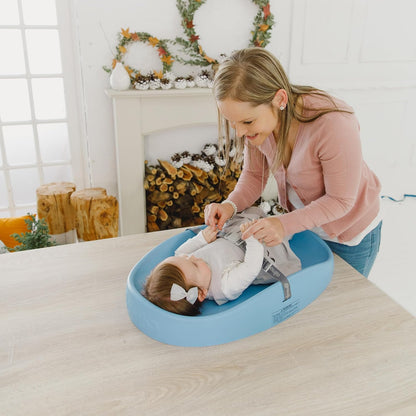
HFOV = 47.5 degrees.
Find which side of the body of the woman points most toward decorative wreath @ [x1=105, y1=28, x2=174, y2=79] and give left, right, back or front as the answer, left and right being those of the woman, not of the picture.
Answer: right

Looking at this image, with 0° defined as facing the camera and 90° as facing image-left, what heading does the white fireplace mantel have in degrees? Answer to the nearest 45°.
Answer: approximately 0°

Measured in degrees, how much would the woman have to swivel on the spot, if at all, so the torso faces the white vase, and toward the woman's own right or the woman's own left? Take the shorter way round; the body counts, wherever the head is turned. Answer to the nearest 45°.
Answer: approximately 90° to the woman's own right

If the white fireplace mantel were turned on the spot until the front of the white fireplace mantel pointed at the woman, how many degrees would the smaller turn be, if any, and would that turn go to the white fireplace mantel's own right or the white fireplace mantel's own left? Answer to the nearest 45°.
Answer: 0° — it already faces them

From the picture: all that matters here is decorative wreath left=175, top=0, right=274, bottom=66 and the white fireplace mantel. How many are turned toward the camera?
2

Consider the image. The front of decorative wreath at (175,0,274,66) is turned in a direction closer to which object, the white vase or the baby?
the baby

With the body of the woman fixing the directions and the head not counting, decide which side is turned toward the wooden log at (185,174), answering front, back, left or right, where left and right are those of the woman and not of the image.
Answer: right
